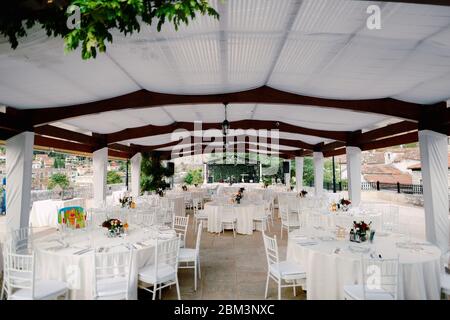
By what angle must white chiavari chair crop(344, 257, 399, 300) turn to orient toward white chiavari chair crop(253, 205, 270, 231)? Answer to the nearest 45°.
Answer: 0° — it already faces it

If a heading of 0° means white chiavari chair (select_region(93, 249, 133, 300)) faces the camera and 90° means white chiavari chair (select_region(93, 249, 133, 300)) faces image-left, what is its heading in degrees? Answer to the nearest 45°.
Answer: approximately 180°

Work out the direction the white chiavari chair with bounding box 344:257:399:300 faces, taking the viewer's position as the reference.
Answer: facing away from the viewer and to the left of the viewer

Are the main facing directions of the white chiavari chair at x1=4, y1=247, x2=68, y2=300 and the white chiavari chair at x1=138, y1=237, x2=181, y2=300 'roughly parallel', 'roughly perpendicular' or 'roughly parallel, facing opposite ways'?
roughly perpendicular

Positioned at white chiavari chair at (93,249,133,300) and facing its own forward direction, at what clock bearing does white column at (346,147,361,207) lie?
The white column is roughly at 2 o'clock from the white chiavari chair.

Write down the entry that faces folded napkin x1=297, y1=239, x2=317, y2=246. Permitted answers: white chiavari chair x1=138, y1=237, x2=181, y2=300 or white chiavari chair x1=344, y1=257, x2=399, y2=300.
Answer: white chiavari chair x1=344, y1=257, x2=399, y2=300

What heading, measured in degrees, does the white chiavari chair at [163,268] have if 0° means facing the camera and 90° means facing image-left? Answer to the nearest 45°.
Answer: approximately 135°

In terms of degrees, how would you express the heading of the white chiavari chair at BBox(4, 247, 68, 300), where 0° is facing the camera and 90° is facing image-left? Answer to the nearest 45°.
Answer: approximately 225°

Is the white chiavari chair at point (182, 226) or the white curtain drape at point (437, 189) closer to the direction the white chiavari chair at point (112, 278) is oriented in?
the white chiavari chair

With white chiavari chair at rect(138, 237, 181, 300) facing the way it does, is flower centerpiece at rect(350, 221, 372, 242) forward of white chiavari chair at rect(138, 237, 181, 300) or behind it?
behind
